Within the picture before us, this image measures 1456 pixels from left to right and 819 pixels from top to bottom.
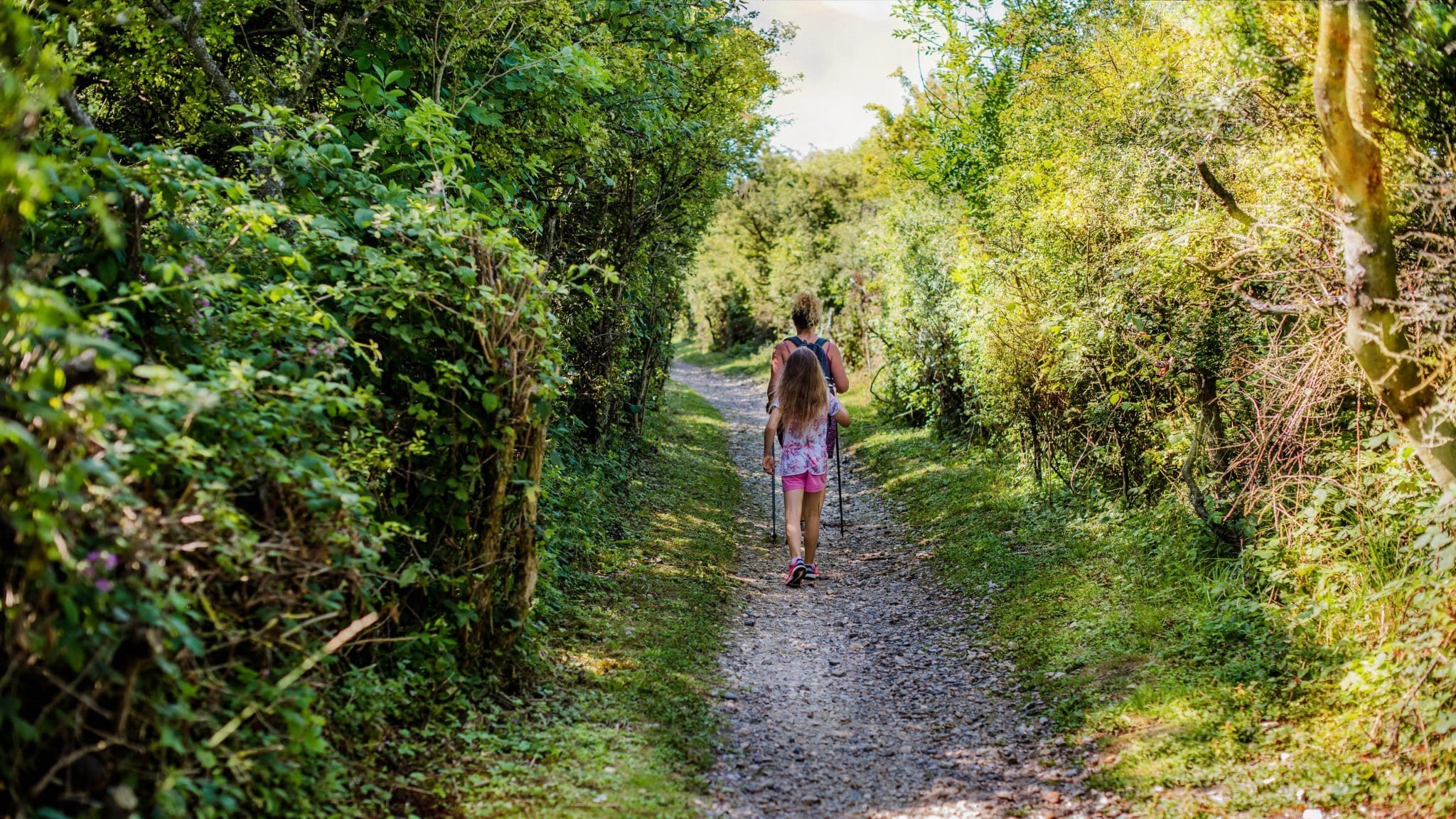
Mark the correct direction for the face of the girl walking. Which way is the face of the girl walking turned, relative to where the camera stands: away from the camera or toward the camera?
away from the camera

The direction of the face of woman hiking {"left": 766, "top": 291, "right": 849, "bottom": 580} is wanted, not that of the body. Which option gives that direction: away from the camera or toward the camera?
away from the camera

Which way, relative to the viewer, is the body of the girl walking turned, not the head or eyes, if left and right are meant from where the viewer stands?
facing away from the viewer

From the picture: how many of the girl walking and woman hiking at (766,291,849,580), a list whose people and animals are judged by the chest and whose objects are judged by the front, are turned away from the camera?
2

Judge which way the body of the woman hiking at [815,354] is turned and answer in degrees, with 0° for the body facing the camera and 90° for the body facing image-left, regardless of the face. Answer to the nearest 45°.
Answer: approximately 180°
